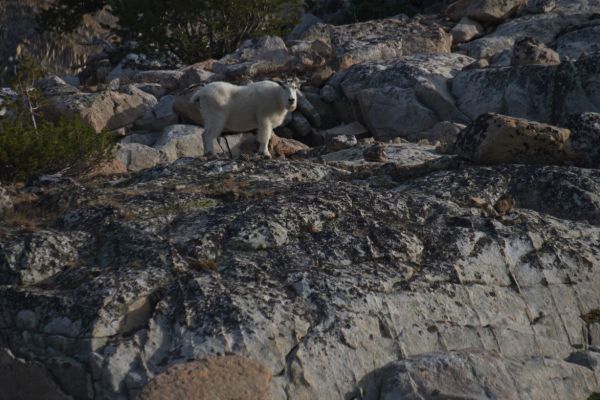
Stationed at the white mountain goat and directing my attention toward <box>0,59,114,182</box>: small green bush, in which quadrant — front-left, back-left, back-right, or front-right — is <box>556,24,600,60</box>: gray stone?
back-right

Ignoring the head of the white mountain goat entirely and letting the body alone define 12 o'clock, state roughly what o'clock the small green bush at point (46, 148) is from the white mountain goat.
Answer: The small green bush is roughly at 6 o'clock from the white mountain goat.

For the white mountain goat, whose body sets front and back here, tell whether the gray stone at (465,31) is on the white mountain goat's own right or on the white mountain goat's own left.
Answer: on the white mountain goat's own left

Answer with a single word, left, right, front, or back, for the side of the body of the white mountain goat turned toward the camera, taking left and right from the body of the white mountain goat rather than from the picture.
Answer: right

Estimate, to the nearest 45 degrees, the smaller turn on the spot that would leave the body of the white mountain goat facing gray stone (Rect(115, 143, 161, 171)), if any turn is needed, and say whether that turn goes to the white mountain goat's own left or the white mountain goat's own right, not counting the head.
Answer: approximately 135° to the white mountain goat's own left

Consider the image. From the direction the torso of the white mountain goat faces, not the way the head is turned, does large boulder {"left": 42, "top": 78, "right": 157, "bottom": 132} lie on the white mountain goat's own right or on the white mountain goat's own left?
on the white mountain goat's own left

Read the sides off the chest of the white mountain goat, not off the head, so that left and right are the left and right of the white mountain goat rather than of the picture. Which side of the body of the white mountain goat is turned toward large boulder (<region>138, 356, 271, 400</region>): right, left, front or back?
right

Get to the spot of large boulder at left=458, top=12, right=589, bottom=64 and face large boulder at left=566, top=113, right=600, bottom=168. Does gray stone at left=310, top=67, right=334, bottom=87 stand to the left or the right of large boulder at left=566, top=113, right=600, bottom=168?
right

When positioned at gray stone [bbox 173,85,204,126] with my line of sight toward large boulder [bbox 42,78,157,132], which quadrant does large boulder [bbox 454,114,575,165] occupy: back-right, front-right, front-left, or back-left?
back-left

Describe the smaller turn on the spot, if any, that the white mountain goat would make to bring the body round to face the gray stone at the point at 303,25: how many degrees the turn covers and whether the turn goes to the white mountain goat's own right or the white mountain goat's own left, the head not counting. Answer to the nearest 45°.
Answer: approximately 90° to the white mountain goat's own left

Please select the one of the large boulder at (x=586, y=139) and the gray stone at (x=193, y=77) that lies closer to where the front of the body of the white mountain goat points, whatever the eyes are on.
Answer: the large boulder

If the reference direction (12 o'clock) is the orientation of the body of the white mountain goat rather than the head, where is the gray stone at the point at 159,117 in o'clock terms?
The gray stone is roughly at 8 o'clock from the white mountain goat.
